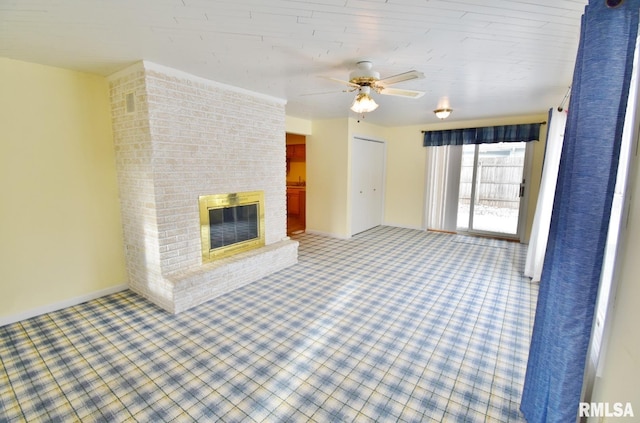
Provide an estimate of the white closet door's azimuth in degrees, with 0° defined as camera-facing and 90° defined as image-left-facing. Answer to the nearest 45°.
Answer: approximately 315°

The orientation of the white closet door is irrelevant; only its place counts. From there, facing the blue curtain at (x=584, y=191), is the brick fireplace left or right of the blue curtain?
right

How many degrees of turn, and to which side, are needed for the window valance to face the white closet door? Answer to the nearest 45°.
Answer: approximately 90° to its right

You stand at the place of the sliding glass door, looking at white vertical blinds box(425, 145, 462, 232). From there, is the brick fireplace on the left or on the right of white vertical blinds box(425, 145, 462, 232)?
left
